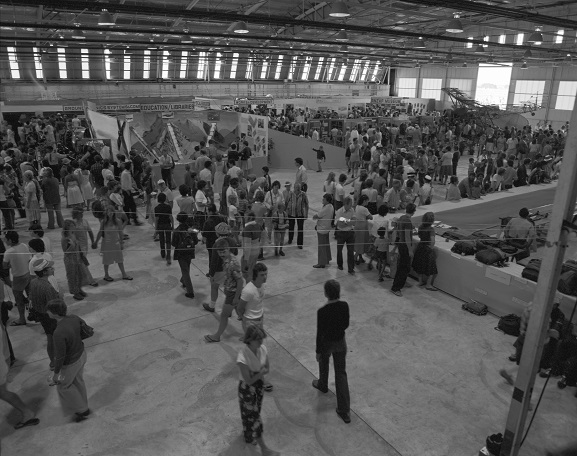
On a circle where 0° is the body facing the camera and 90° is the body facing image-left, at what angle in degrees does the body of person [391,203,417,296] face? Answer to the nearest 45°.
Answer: approximately 225°

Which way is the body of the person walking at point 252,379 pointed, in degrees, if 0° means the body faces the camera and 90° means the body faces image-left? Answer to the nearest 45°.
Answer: approximately 315°

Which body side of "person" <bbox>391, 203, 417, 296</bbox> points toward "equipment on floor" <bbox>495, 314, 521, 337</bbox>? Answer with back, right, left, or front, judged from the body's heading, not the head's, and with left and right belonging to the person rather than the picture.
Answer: right

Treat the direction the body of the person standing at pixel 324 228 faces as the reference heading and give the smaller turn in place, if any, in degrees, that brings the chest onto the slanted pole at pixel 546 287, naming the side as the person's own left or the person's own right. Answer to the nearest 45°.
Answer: approximately 90° to the person's own left

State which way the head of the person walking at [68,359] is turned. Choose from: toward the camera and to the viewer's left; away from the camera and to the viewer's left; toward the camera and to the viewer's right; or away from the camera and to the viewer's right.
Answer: away from the camera and to the viewer's left

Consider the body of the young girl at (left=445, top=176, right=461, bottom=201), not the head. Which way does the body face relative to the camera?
away from the camera

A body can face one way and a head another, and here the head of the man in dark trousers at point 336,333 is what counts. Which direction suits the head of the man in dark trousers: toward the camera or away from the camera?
away from the camera

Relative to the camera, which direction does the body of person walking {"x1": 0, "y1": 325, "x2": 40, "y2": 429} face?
to the viewer's right

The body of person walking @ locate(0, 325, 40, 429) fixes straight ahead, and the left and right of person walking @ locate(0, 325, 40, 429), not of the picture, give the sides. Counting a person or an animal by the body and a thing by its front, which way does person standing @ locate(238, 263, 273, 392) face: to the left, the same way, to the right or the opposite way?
to the right
